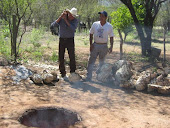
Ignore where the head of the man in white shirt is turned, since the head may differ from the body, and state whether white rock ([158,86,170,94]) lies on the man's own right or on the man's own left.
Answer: on the man's own left

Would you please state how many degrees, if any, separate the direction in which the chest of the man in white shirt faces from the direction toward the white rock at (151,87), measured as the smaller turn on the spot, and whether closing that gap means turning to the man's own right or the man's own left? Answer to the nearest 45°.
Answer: approximately 90° to the man's own left

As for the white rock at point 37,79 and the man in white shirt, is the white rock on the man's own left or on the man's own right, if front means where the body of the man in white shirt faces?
on the man's own right

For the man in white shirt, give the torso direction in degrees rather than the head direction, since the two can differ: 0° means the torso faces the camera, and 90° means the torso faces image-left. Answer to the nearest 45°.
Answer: approximately 0°

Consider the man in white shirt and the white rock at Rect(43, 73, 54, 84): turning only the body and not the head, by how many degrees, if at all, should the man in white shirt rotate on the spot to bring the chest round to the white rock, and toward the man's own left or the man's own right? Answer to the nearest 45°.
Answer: approximately 90° to the man's own right

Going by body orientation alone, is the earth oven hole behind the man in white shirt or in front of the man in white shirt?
in front

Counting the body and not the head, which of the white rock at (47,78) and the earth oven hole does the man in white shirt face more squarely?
the earth oven hole
